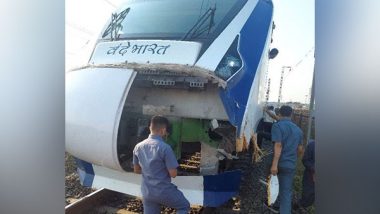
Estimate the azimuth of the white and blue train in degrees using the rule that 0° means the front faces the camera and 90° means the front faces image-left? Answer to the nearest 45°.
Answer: approximately 45°
